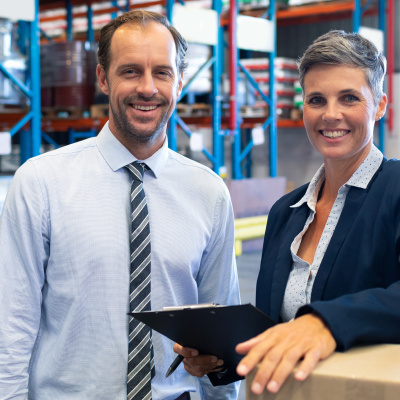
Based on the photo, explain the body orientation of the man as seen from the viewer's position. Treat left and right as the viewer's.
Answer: facing the viewer

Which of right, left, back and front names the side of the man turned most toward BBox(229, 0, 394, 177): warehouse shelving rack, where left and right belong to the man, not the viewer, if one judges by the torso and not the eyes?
back

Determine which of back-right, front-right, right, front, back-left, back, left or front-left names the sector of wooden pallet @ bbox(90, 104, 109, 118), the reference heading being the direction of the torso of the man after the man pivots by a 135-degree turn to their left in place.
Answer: front-left

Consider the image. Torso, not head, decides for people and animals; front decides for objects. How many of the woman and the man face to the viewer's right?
0

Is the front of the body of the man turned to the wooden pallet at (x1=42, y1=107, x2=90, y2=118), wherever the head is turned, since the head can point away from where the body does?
no

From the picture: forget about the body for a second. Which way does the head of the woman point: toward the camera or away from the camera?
toward the camera

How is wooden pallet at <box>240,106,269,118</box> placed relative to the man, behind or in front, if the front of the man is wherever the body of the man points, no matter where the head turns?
behind

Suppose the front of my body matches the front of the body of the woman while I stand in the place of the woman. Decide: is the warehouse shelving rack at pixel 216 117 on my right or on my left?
on my right

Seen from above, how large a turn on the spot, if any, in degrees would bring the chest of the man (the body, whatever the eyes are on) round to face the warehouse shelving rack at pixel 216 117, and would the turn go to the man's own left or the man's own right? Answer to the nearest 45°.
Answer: approximately 180°

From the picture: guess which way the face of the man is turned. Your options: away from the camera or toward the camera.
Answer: toward the camera
